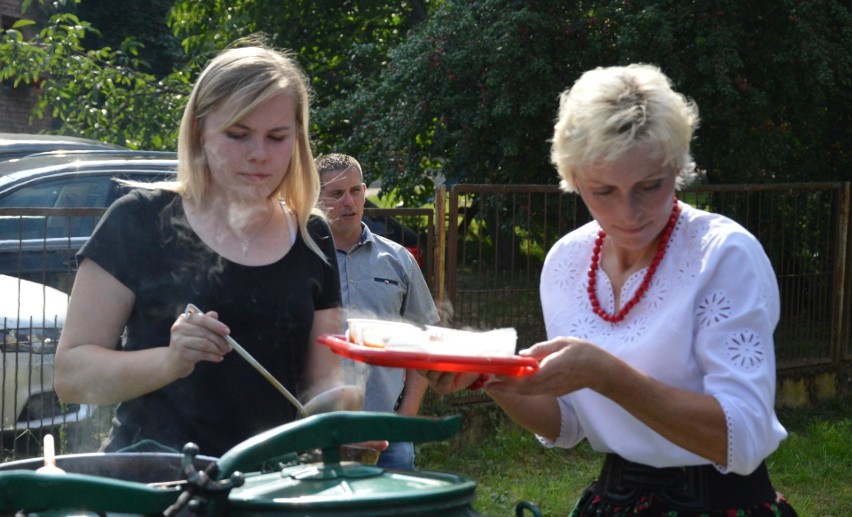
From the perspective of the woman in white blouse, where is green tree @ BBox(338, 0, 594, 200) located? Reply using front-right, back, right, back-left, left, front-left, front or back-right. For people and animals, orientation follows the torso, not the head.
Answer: back-right

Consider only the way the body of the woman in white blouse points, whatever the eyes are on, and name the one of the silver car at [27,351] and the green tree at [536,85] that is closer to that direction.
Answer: the silver car

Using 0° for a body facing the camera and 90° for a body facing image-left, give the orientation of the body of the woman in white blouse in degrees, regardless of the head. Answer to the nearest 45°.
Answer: approximately 45°

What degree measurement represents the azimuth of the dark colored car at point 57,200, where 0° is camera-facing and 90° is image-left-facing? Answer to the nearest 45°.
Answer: approximately 90°

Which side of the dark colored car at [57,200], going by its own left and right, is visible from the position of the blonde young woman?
left

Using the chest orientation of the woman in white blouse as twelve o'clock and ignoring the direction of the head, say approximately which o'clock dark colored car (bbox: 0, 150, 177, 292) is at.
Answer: The dark colored car is roughly at 3 o'clock from the woman in white blouse.

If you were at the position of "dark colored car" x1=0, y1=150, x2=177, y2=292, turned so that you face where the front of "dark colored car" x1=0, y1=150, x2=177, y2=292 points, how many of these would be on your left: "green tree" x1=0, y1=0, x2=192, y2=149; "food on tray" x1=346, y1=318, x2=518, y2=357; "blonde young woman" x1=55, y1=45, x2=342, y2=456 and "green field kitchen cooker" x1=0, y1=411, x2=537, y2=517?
3

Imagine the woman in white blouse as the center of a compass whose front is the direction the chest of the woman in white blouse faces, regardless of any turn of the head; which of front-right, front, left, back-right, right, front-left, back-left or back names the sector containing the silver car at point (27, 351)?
right

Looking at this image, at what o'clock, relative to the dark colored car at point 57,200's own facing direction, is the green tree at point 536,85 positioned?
The green tree is roughly at 5 o'clock from the dark colored car.

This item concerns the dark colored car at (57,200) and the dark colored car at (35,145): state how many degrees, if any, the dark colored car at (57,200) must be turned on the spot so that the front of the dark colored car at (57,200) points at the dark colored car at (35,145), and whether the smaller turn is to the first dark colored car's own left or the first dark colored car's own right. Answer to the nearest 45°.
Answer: approximately 90° to the first dark colored car's own right
